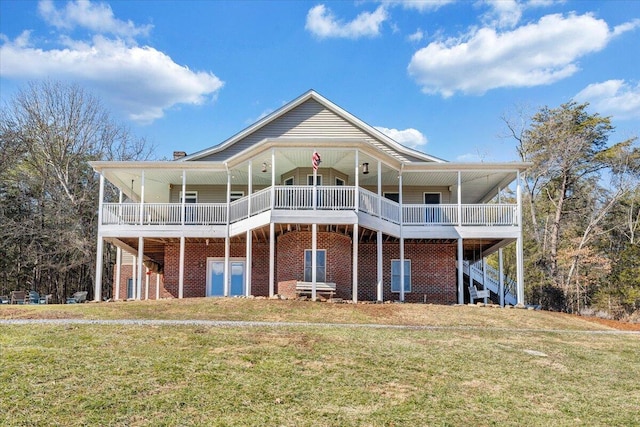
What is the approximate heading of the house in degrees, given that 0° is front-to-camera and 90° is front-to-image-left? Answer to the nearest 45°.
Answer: approximately 0°

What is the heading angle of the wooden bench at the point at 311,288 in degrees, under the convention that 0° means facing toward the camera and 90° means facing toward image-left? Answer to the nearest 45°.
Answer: approximately 0°
